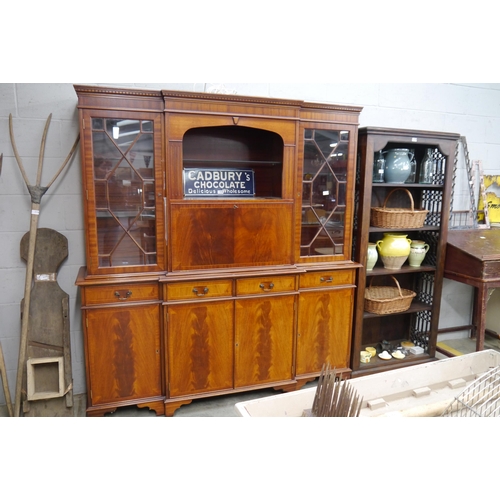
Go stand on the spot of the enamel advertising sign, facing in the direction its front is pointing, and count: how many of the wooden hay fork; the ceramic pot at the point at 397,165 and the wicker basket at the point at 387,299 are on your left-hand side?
2

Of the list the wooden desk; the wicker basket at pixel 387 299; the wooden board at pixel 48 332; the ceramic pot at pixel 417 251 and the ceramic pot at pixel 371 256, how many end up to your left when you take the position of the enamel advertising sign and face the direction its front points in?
4

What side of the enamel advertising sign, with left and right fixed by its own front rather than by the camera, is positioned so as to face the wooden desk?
left

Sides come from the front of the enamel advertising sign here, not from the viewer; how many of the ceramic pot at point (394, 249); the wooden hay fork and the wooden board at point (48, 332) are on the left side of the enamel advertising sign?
1

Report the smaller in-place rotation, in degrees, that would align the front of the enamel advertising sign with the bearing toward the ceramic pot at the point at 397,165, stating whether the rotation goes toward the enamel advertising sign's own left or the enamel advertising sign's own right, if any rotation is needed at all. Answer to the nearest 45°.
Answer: approximately 90° to the enamel advertising sign's own left

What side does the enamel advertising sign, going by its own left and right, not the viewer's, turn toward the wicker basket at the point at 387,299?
left

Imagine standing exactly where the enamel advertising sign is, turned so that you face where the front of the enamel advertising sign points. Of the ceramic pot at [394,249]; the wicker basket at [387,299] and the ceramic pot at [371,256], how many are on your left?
3

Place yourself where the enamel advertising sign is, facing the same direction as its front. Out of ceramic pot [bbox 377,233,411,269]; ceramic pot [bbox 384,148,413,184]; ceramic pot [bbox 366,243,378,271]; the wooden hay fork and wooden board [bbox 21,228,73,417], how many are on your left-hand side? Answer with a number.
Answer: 3

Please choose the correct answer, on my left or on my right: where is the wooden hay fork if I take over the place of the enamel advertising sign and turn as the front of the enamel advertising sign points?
on my right

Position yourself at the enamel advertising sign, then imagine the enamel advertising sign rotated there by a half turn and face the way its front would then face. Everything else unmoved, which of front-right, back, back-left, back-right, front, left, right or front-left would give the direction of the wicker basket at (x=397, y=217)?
right

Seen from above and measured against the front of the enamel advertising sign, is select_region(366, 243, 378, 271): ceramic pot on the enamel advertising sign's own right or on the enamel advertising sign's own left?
on the enamel advertising sign's own left

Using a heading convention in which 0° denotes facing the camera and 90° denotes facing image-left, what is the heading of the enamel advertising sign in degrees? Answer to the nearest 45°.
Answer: approximately 0°

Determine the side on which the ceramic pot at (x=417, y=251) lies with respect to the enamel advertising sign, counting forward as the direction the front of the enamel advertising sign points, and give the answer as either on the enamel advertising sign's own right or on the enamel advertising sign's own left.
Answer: on the enamel advertising sign's own left
